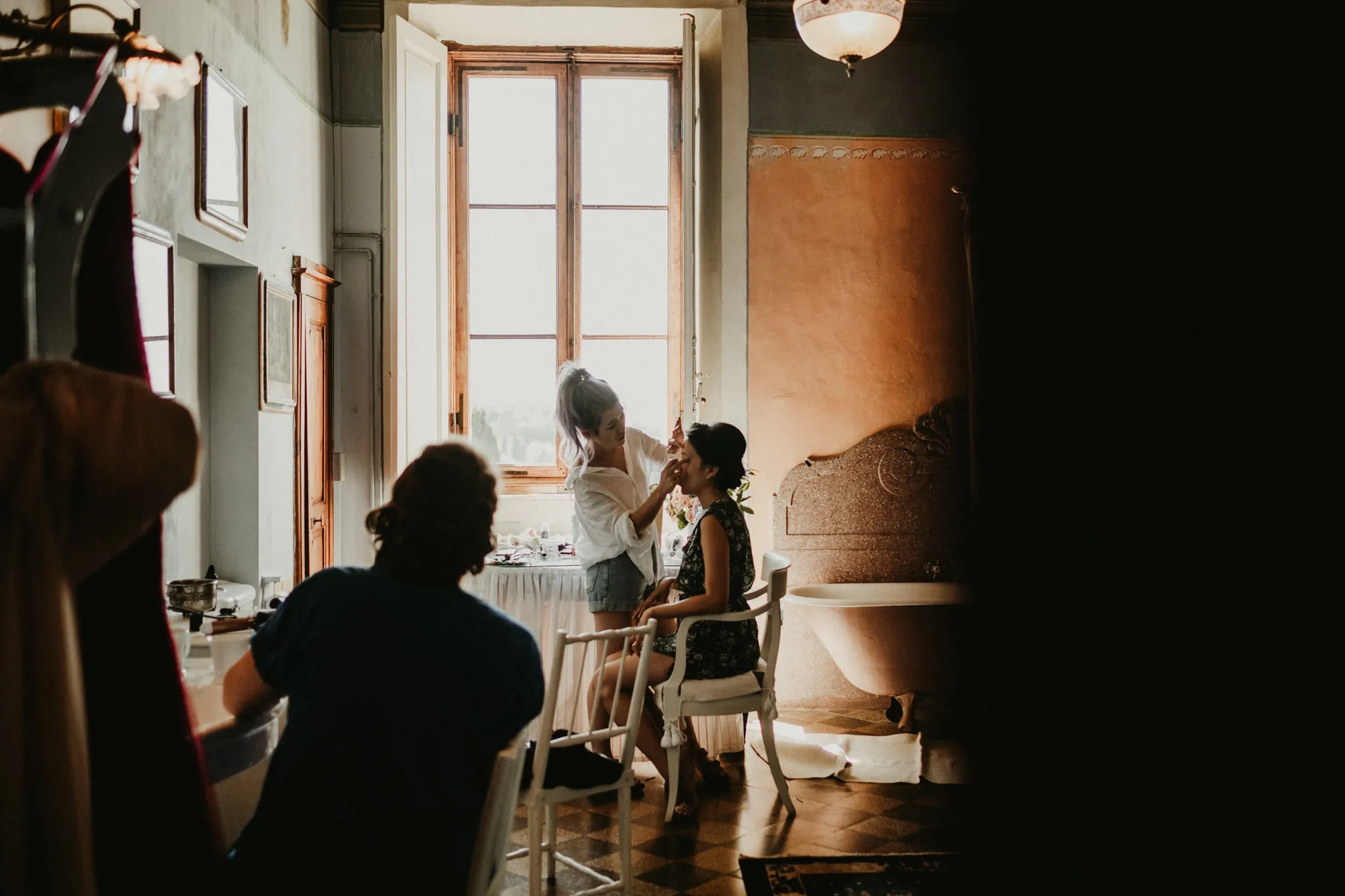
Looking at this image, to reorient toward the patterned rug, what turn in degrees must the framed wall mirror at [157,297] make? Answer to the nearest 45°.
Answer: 0° — it already faces it

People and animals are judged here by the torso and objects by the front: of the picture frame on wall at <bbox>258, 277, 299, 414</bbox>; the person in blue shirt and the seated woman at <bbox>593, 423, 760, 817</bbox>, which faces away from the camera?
the person in blue shirt

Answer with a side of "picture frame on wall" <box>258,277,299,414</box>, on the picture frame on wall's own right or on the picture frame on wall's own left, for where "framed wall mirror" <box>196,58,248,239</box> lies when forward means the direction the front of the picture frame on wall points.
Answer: on the picture frame on wall's own right

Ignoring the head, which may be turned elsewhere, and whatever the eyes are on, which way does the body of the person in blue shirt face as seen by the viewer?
away from the camera

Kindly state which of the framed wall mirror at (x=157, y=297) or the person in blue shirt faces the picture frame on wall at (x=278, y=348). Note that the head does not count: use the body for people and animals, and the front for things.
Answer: the person in blue shirt

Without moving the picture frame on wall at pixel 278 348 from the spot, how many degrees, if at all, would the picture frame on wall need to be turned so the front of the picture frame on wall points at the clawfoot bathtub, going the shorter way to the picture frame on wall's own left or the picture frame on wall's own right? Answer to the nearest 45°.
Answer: approximately 45° to the picture frame on wall's own left

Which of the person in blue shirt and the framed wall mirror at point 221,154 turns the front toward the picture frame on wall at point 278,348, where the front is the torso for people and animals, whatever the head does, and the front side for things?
the person in blue shirt

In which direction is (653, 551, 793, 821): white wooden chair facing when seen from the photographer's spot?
facing to the left of the viewer

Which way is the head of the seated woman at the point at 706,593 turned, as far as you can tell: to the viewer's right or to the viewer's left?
to the viewer's left

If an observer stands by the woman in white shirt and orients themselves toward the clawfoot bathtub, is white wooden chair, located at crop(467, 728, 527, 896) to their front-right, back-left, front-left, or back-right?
back-right
